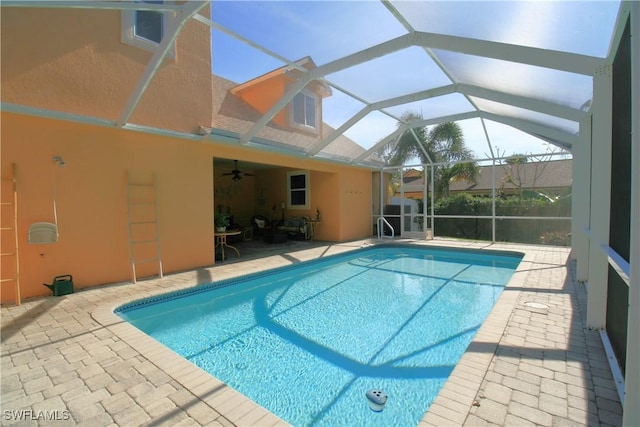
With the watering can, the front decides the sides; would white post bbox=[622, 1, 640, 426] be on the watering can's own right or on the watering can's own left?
on the watering can's own left

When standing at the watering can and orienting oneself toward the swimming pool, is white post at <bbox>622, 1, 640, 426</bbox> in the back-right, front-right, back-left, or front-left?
front-right

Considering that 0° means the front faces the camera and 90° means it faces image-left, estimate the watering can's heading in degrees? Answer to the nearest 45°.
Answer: approximately 90°

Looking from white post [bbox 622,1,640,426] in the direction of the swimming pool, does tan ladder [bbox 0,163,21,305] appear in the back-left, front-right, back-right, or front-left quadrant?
front-left

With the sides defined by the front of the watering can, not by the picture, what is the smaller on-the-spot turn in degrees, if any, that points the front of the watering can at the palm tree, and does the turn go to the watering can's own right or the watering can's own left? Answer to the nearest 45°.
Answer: approximately 180°

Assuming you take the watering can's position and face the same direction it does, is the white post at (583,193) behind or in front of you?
behind
